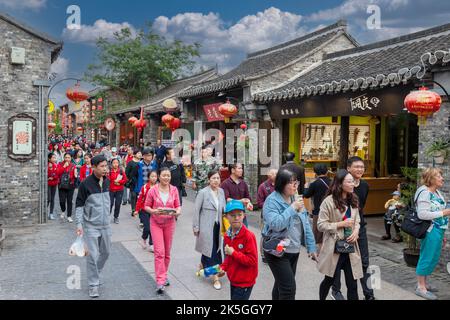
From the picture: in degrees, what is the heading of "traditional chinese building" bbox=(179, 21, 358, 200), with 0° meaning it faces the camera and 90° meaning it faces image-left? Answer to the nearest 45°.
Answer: approximately 45°

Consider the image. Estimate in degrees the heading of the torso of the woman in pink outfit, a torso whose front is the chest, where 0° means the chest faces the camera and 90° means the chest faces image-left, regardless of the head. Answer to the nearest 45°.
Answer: approximately 0°

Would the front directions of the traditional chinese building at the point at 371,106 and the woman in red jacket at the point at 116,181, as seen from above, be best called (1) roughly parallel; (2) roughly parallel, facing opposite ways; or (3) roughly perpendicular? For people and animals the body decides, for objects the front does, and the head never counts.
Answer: roughly perpendicular

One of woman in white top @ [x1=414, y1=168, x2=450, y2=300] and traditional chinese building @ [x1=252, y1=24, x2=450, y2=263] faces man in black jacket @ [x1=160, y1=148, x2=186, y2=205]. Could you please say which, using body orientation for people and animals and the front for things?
the traditional chinese building

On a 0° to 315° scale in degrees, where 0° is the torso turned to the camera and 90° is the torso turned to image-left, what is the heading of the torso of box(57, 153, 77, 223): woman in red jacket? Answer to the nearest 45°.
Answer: approximately 0°

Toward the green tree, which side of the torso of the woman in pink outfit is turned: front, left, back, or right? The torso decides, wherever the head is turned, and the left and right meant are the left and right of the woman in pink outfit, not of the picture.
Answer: back

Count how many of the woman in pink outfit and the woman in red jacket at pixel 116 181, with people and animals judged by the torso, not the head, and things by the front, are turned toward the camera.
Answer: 2

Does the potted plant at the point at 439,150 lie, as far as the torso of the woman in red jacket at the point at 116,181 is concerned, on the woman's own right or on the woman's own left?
on the woman's own left
